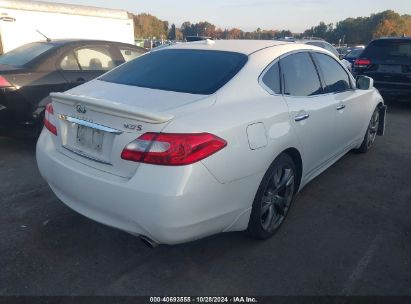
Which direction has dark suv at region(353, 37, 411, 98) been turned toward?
away from the camera

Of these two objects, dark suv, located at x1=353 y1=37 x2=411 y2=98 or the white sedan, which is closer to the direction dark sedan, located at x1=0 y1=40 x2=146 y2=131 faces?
the dark suv

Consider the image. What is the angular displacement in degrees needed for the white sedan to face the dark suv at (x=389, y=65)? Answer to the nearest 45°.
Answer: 0° — it already faces it

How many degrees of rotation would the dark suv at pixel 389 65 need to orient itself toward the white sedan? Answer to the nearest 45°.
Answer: approximately 180°

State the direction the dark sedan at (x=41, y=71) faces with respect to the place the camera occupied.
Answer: facing away from the viewer and to the right of the viewer

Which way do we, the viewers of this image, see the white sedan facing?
facing away from the viewer and to the right of the viewer

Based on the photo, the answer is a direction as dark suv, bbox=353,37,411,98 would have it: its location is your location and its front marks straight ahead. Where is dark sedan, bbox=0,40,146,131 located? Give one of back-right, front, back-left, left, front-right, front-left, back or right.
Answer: back-left

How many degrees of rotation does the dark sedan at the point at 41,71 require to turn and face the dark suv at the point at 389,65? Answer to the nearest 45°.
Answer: approximately 45° to its right

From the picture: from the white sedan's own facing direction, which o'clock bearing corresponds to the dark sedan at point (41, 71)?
The dark sedan is roughly at 9 o'clock from the white sedan.
